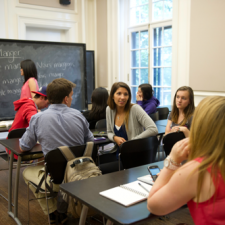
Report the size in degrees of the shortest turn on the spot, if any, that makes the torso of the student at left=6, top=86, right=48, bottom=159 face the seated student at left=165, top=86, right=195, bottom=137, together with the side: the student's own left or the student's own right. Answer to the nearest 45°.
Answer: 0° — they already face them

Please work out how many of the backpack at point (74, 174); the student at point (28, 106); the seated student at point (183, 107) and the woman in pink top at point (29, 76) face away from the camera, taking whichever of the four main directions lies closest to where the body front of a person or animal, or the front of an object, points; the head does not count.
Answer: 0

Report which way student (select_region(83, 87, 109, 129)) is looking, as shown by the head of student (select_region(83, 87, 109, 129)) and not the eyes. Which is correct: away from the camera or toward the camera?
away from the camera

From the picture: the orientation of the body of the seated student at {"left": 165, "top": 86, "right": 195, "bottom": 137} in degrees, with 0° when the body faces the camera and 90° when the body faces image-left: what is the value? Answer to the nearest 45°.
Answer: approximately 45°

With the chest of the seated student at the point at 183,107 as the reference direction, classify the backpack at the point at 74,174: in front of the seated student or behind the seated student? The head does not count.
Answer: in front

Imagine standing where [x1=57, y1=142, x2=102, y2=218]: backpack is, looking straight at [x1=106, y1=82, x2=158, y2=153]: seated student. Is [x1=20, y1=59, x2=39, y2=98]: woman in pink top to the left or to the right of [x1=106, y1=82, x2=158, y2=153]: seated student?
left

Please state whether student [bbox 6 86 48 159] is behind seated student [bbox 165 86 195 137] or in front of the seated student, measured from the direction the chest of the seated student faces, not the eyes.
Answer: in front

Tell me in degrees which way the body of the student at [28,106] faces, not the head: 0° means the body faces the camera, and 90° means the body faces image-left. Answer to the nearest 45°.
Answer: approximately 270°

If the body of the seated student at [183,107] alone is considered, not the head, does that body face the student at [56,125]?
yes

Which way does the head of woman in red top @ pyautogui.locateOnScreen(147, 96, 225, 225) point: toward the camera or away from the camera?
away from the camera

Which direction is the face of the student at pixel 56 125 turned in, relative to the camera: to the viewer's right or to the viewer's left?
to the viewer's right

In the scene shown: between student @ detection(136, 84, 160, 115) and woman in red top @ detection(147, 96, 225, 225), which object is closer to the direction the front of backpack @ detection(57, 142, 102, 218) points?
the woman in red top
